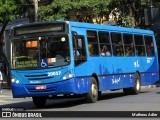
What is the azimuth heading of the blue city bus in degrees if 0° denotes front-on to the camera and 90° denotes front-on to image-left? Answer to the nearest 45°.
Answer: approximately 45°
